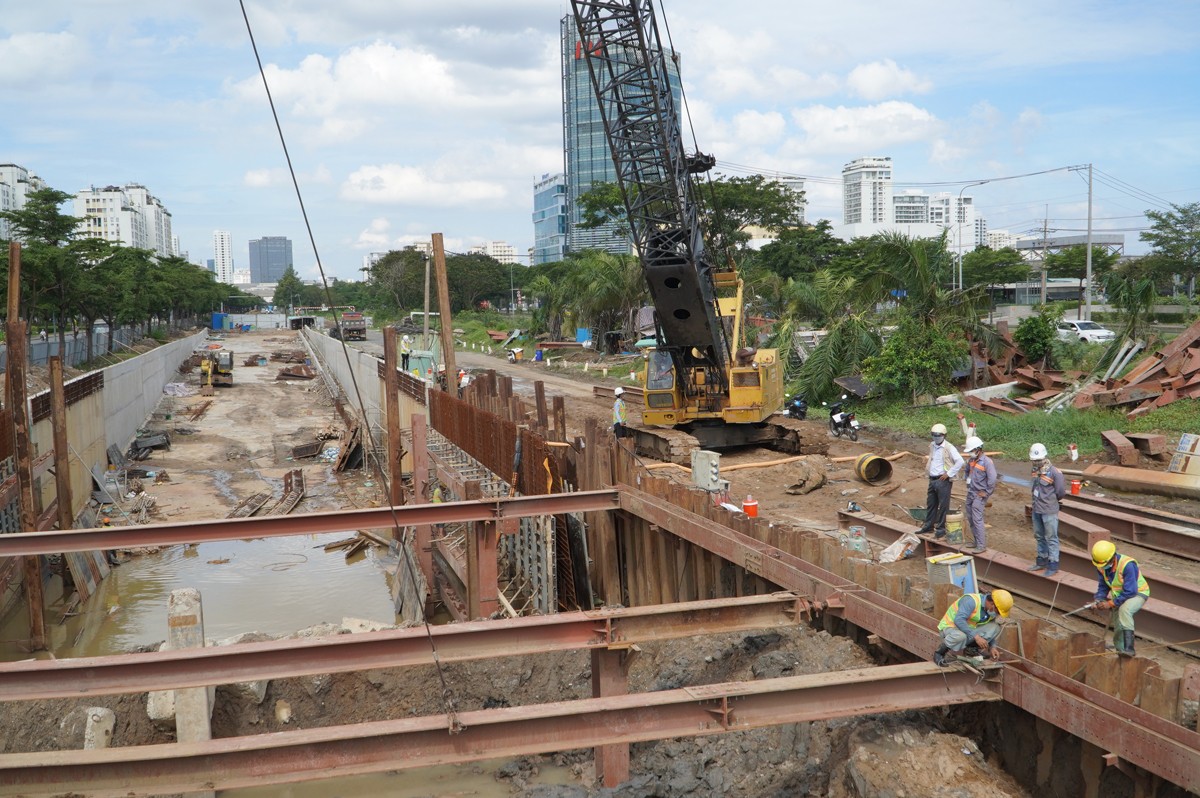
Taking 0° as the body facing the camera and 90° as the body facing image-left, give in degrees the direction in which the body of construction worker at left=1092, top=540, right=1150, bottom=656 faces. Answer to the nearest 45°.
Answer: approximately 45°

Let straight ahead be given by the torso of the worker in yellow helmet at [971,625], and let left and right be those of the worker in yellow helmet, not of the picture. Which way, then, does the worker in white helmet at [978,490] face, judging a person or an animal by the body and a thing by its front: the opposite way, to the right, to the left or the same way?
to the right

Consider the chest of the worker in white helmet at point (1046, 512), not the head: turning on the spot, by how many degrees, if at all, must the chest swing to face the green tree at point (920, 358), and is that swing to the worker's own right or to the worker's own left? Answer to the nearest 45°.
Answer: approximately 135° to the worker's own right

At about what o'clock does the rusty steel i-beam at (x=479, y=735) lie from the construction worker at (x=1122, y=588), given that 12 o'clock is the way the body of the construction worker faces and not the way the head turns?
The rusty steel i-beam is roughly at 12 o'clock from the construction worker.

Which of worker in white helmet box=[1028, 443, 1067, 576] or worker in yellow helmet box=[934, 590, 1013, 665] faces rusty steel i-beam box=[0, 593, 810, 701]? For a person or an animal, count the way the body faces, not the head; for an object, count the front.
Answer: the worker in white helmet

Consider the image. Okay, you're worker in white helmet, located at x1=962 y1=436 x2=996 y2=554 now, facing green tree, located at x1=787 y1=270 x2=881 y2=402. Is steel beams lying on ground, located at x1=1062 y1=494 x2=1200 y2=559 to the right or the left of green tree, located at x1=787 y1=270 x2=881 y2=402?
right

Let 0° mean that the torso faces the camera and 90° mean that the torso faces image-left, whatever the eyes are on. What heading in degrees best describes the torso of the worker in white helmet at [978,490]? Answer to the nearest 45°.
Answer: approximately 45°

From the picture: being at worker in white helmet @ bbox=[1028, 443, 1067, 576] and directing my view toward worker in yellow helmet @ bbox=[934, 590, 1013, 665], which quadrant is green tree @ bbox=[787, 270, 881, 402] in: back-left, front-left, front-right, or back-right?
back-right

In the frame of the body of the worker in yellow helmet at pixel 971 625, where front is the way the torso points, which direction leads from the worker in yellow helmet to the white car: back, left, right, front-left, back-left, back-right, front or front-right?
back-left

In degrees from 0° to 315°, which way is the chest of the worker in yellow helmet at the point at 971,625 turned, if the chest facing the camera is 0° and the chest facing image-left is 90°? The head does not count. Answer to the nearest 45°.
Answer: approximately 315°
